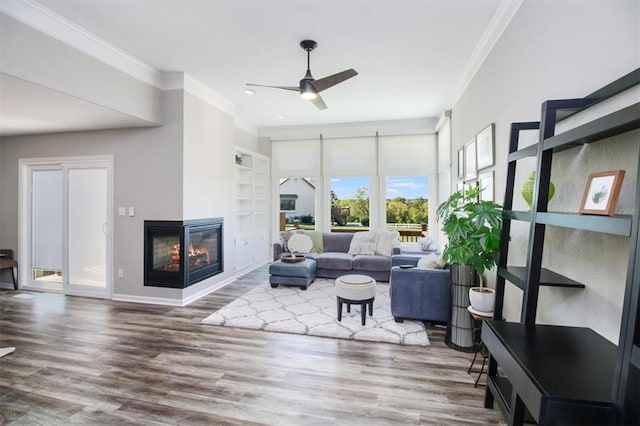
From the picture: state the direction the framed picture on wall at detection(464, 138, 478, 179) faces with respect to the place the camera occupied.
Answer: facing to the left of the viewer

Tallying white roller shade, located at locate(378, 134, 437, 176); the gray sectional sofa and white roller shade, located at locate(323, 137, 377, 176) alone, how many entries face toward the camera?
3

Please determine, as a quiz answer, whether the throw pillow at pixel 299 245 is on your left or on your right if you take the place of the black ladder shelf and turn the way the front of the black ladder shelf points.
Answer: on your right

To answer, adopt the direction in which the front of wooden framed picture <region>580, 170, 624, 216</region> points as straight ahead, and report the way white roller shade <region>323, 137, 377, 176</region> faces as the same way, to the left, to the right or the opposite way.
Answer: to the left

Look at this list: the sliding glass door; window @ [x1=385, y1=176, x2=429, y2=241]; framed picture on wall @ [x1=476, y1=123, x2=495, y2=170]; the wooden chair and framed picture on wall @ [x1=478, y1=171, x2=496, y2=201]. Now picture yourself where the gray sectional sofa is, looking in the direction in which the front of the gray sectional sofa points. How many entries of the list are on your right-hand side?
2

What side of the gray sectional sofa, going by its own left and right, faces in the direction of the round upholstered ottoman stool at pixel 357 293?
front

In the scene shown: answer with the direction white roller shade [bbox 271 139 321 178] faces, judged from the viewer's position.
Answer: facing the viewer

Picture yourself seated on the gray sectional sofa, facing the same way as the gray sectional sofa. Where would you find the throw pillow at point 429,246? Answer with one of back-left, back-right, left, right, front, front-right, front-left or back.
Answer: left

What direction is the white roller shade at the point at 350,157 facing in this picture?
toward the camera

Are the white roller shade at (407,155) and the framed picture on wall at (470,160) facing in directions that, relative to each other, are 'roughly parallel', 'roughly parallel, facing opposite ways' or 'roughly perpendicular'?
roughly perpendicular

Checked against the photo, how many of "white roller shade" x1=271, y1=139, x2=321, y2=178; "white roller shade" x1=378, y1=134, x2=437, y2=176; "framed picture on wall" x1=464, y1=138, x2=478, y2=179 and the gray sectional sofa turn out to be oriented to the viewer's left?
1

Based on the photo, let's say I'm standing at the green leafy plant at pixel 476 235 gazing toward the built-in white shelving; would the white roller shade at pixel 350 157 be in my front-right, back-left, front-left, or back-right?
front-right

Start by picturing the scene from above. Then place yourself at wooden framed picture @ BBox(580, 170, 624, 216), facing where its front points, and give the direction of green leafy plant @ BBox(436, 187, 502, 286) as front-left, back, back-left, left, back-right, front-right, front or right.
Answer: right

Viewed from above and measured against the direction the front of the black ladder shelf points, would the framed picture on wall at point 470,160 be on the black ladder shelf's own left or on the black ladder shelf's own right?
on the black ladder shelf's own right

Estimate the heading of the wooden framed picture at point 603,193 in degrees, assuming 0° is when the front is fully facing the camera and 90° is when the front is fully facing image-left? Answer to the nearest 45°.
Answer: approximately 45°
